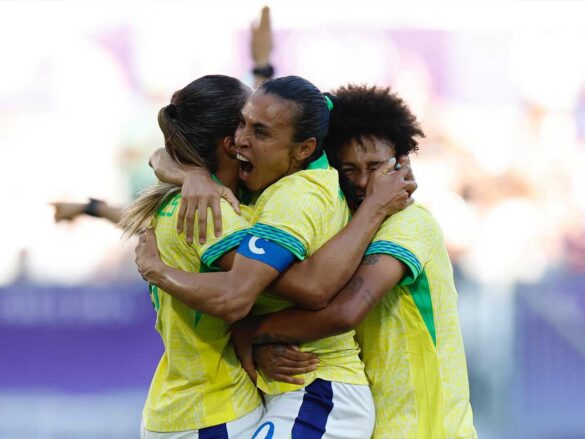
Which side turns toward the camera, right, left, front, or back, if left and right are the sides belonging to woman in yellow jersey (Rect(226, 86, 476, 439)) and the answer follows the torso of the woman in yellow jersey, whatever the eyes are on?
left

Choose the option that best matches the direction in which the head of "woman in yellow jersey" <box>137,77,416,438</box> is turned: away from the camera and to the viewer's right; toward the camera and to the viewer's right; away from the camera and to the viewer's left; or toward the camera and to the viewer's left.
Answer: toward the camera and to the viewer's left

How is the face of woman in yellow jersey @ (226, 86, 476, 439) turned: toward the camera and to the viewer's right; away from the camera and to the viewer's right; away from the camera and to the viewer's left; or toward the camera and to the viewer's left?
toward the camera and to the viewer's left

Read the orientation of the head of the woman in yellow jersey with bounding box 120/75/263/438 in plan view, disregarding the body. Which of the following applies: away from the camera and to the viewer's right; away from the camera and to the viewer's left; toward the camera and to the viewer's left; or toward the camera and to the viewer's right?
away from the camera and to the viewer's right
